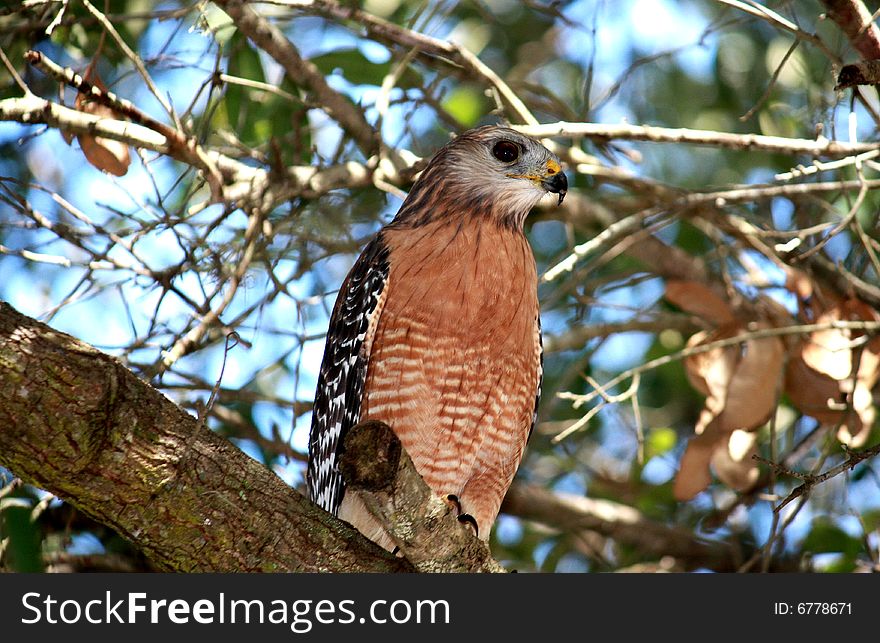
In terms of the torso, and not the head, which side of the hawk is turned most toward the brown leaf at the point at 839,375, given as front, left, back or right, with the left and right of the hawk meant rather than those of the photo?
left

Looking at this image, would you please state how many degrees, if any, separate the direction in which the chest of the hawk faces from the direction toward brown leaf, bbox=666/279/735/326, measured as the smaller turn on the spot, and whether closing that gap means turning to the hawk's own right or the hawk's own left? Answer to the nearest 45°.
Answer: approximately 90° to the hawk's own left

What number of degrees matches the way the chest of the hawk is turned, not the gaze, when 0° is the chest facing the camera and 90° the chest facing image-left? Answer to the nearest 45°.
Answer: approximately 315°

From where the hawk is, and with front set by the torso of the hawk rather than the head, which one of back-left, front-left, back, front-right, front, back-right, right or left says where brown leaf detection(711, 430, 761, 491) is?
left

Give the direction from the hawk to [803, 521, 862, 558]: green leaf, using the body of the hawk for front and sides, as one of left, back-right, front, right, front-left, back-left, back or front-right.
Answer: left

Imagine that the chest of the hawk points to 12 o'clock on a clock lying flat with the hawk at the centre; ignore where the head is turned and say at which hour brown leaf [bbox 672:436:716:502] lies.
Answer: The brown leaf is roughly at 9 o'clock from the hawk.

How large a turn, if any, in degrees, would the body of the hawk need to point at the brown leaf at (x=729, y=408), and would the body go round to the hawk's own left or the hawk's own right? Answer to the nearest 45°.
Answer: approximately 90° to the hawk's own left

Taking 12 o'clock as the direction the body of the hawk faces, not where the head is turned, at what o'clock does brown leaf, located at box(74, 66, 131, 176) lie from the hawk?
The brown leaf is roughly at 4 o'clock from the hawk.
